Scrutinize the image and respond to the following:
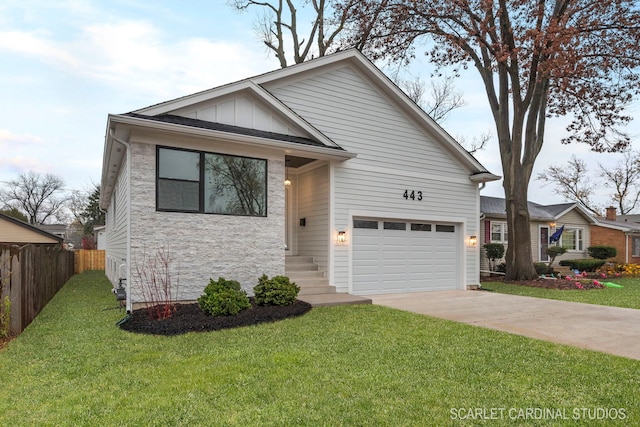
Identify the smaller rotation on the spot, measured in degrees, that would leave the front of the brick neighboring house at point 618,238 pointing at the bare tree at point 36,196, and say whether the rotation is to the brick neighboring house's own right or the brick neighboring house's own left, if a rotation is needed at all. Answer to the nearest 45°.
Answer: approximately 135° to the brick neighboring house's own right

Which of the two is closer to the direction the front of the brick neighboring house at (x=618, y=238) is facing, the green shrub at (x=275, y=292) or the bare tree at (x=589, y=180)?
the green shrub

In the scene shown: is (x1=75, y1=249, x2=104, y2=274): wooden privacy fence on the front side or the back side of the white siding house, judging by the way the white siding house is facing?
on the back side

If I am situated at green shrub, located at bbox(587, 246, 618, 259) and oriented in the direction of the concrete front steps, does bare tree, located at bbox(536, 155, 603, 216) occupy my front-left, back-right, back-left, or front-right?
back-right

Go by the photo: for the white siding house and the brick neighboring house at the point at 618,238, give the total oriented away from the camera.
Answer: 0

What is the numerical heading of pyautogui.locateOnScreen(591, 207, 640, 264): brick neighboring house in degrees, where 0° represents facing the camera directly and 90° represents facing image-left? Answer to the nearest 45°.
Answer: approximately 315°

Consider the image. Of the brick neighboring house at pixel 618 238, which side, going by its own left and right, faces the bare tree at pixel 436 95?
right

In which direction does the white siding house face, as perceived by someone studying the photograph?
facing the viewer and to the right of the viewer

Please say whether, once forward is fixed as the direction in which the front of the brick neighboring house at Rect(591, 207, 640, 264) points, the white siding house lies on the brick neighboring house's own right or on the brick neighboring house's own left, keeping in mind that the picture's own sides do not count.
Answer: on the brick neighboring house's own right

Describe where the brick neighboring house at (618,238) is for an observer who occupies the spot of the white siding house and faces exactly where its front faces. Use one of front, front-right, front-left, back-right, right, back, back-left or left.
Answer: left

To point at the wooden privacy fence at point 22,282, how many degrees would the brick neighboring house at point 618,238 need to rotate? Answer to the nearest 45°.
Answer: approximately 45° to its right

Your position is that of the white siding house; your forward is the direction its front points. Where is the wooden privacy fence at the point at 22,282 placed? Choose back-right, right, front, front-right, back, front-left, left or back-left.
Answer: right
